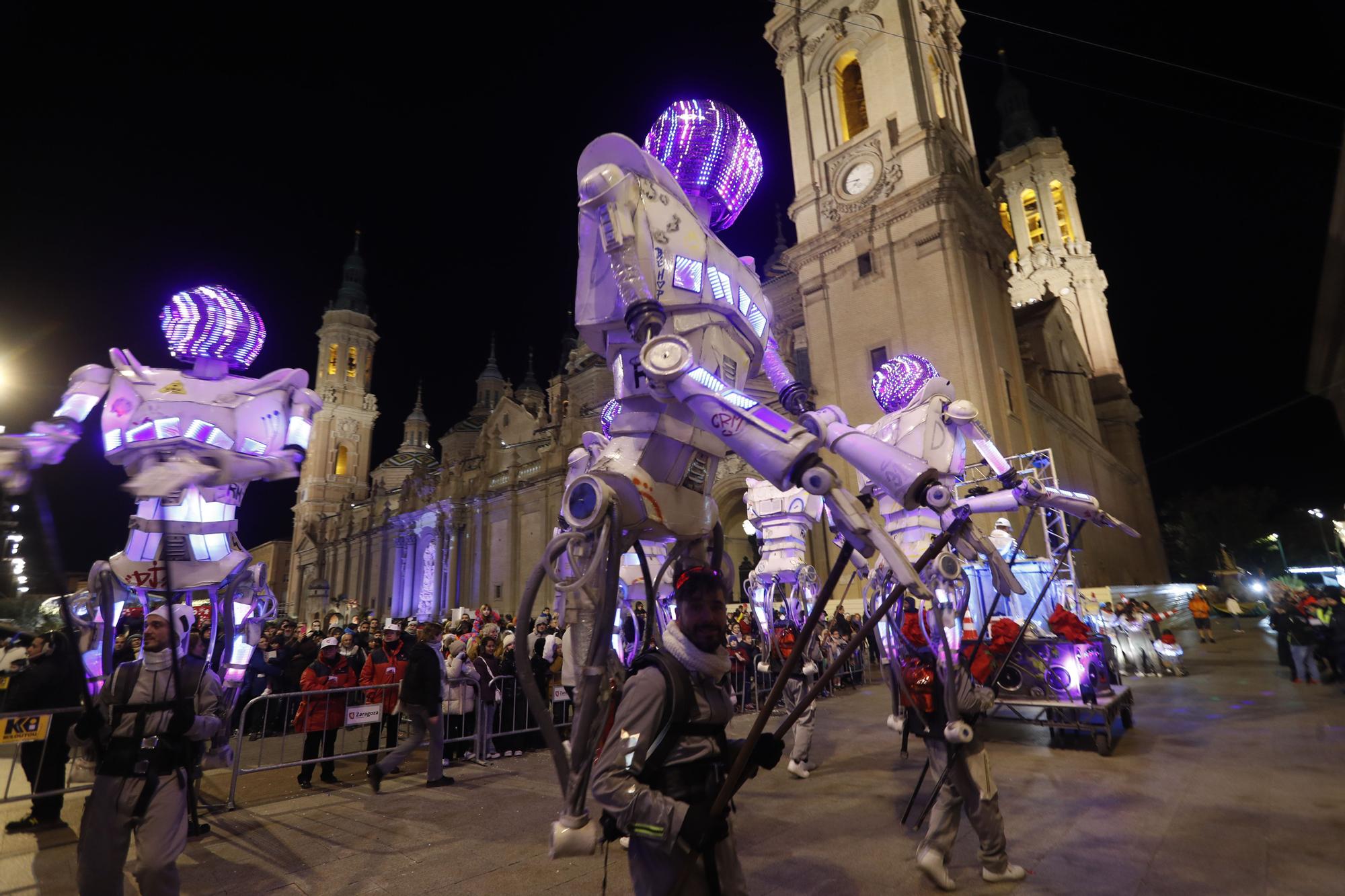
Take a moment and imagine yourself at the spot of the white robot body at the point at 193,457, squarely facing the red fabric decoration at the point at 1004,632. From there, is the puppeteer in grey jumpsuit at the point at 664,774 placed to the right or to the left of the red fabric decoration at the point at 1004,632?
right

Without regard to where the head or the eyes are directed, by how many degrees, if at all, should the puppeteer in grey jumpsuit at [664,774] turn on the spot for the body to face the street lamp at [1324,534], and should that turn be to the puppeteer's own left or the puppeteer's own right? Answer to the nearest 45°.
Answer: approximately 90° to the puppeteer's own left

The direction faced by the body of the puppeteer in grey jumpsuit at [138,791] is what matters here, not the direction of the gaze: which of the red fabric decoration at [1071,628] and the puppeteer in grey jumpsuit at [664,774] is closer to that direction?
the puppeteer in grey jumpsuit

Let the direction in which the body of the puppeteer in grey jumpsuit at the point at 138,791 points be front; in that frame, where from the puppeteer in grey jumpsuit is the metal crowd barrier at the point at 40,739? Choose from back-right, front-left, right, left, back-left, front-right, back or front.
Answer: back

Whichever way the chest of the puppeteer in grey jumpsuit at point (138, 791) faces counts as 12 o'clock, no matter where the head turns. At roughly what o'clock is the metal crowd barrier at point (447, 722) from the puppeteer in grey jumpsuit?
The metal crowd barrier is roughly at 7 o'clock from the puppeteer in grey jumpsuit.
